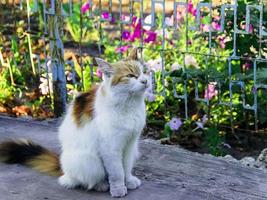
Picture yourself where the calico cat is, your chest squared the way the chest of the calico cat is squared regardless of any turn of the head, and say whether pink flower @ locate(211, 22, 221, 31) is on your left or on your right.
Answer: on your left

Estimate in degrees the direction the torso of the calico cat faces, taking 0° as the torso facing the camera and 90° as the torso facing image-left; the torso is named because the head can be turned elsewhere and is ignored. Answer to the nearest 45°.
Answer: approximately 315°

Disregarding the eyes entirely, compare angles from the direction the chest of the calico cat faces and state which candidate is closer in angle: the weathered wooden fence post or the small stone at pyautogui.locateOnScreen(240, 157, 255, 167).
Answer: the small stone

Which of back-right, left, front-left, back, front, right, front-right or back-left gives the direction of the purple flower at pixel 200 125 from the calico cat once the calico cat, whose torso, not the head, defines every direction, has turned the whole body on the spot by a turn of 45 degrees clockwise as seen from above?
back-left

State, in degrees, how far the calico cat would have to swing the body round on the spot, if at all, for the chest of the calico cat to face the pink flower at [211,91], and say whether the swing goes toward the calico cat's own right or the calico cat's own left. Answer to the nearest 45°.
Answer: approximately 90° to the calico cat's own left

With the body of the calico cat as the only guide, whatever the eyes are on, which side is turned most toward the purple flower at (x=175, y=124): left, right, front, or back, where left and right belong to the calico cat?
left

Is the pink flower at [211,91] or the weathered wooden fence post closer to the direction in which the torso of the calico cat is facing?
the pink flower
